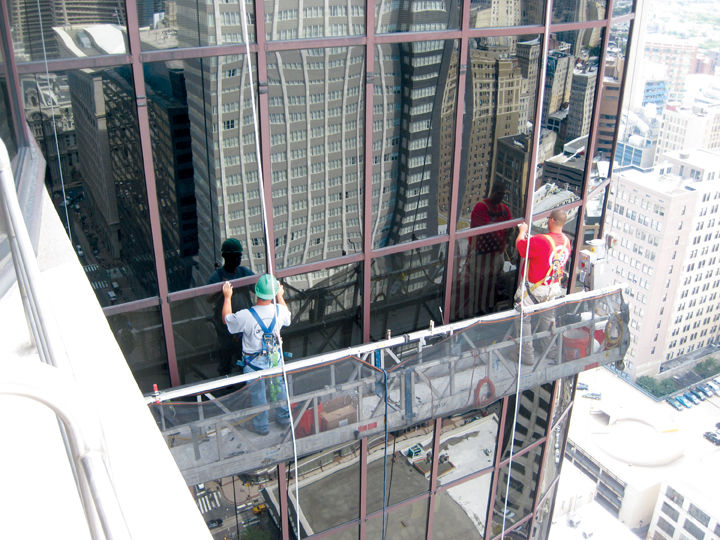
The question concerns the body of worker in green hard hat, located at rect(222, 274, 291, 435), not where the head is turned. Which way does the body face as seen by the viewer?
away from the camera

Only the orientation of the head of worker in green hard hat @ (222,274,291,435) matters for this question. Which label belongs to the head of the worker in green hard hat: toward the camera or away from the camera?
away from the camera

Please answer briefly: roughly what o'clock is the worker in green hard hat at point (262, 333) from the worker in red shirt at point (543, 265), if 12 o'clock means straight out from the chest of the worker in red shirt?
The worker in green hard hat is roughly at 9 o'clock from the worker in red shirt.

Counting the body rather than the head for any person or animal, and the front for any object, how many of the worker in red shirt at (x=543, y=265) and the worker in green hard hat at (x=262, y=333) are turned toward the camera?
0

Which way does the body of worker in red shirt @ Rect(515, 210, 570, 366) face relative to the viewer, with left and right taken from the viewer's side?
facing away from the viewer and to the left of the viewer

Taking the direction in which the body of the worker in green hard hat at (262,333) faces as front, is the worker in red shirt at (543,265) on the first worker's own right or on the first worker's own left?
on the first worker's own right
